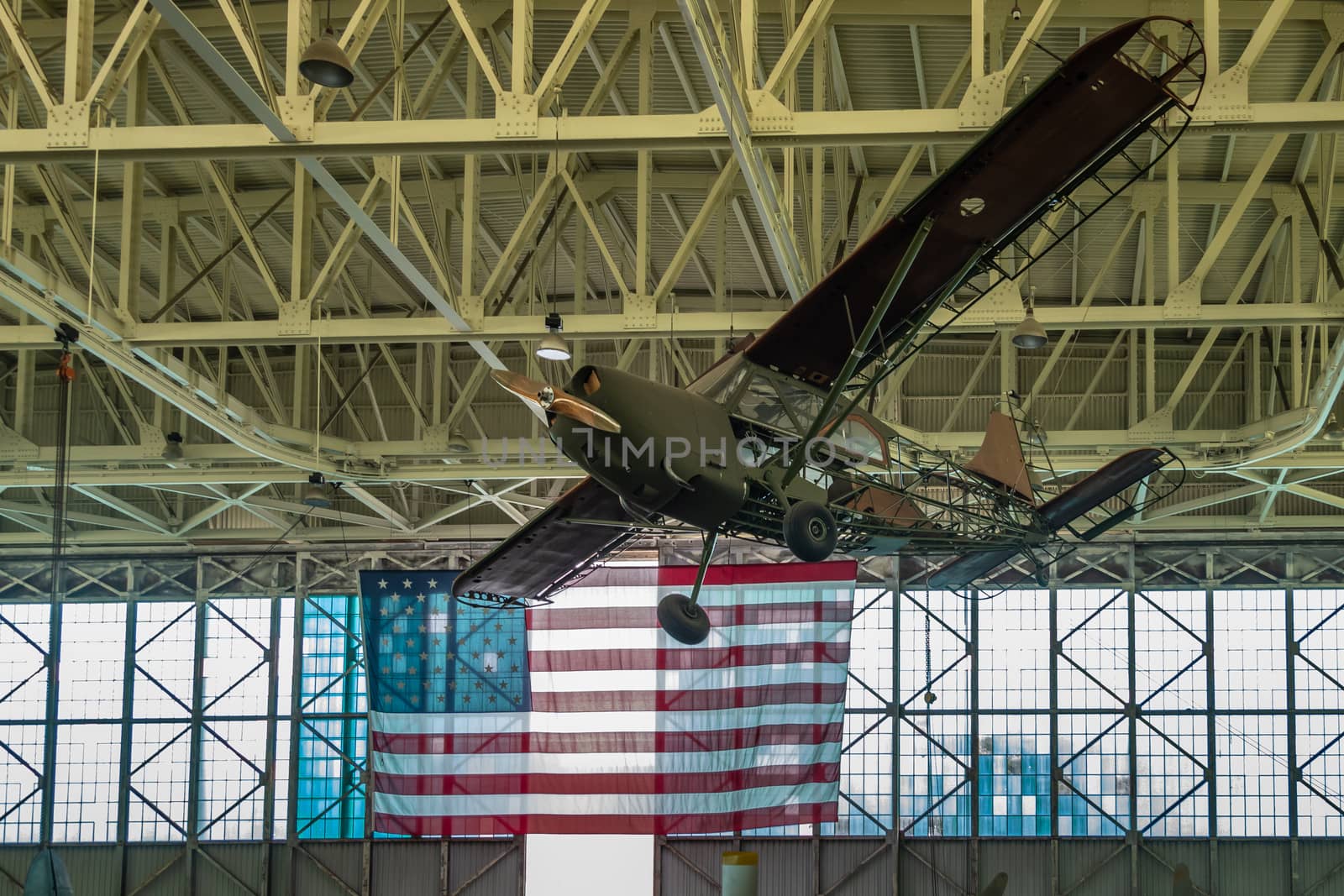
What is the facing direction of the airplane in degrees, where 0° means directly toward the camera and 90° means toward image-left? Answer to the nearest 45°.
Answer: approximately 45°

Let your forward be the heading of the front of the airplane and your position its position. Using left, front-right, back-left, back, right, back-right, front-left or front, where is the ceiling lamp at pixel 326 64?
front
